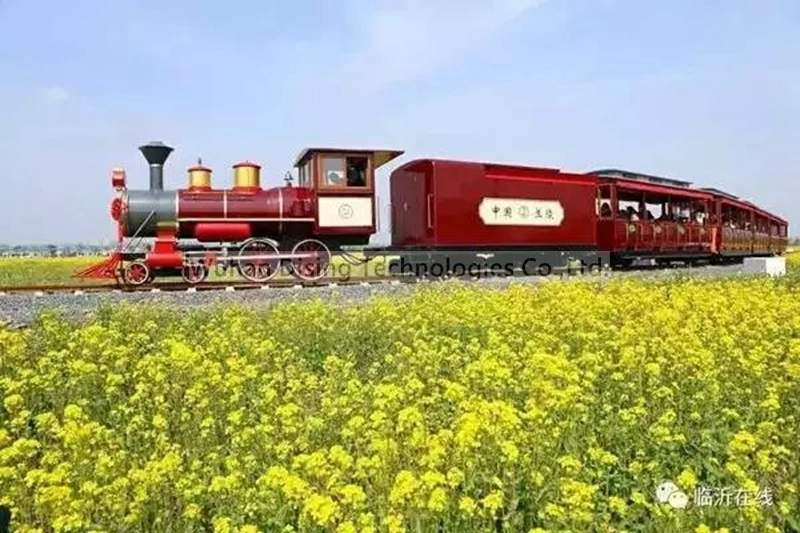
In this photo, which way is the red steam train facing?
to the viewer's left
